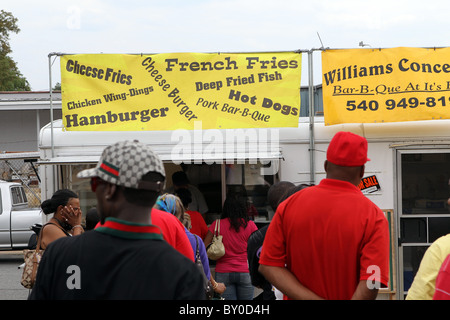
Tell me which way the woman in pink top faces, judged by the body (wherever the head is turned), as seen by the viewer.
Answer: away from the camera

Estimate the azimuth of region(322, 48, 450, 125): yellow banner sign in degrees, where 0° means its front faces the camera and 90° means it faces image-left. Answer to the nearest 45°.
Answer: approximately 0°

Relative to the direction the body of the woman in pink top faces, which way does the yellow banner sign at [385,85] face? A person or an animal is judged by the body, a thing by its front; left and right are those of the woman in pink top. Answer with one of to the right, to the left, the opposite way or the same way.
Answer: the opposite way

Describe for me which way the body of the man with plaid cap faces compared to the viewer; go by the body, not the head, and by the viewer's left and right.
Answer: facing away from the viewer and to the left of the viewer

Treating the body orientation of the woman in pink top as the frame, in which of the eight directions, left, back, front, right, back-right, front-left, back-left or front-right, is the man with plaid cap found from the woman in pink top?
back

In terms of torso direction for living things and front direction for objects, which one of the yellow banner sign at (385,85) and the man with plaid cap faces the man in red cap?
the yellow banner sign

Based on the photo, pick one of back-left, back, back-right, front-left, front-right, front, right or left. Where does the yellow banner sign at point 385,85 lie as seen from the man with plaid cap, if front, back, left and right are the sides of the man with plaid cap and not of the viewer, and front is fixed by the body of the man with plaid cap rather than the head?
right

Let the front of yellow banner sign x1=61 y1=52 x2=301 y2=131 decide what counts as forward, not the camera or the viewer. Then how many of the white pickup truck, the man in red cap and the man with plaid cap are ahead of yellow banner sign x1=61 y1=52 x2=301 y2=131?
2

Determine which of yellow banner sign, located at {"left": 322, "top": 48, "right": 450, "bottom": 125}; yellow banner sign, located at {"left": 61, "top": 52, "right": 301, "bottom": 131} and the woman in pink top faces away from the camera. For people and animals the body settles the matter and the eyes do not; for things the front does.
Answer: the woman in pink top

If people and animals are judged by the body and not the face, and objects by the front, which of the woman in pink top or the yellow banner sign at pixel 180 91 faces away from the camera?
the woman in pink top

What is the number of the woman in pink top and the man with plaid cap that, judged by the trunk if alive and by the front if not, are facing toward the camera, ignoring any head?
0

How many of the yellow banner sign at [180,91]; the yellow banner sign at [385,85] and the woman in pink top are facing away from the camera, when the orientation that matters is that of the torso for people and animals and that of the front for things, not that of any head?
1

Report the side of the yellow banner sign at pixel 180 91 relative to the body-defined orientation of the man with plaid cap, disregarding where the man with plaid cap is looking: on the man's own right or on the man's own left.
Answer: on the man's own right

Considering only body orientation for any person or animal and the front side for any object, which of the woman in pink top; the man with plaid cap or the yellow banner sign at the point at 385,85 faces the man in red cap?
the yellow banner sign
